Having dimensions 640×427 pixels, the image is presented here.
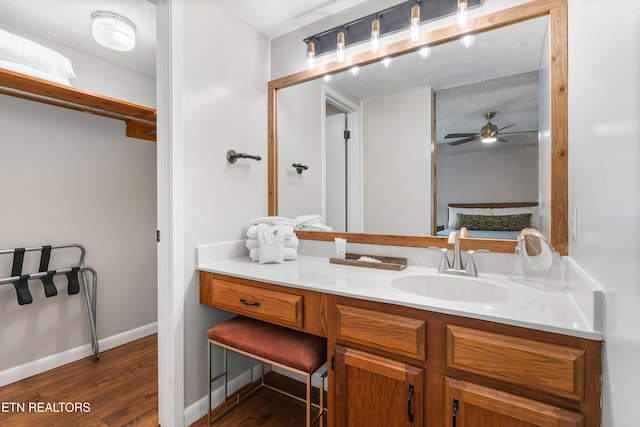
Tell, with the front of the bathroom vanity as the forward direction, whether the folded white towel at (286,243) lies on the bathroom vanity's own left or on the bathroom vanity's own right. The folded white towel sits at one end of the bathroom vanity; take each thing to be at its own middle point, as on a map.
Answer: on the bathroom vanity's own right

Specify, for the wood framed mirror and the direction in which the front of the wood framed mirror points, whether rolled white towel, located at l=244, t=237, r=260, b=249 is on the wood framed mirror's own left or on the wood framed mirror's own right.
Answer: on the wood framed mirror's own right

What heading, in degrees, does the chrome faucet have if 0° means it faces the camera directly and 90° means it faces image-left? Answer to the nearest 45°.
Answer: approximately 45°

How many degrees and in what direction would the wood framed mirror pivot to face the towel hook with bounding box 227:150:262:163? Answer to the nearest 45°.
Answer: approximately 45° to its right

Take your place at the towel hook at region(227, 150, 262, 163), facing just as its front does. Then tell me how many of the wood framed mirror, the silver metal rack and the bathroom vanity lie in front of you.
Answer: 2

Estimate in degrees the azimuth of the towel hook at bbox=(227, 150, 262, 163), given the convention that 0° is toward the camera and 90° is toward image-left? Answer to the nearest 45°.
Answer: approximately 315°

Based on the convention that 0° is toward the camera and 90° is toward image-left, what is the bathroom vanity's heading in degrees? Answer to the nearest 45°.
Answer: approximately 45°
